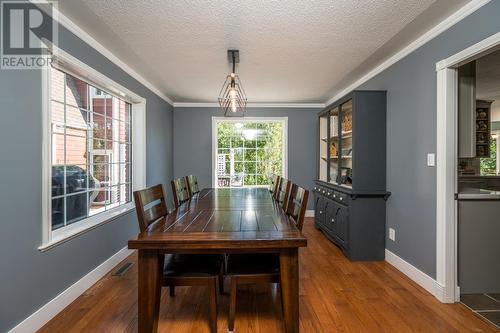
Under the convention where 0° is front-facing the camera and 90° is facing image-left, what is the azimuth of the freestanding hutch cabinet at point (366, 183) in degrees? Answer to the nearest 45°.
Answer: approximately 90°

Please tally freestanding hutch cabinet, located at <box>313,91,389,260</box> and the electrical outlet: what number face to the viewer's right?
0

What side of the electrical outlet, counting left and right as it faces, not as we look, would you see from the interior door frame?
left

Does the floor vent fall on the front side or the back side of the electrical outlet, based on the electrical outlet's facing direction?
on the front side

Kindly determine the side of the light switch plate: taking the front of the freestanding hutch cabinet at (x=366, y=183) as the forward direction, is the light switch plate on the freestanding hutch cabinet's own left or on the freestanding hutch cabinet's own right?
on the freestanding hutch cabinet's own left

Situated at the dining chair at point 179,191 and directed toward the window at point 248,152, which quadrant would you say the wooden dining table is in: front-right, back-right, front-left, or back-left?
back-right

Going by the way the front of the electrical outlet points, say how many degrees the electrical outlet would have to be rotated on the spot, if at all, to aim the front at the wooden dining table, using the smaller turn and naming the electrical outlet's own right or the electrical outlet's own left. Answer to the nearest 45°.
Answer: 0° — it already faces it

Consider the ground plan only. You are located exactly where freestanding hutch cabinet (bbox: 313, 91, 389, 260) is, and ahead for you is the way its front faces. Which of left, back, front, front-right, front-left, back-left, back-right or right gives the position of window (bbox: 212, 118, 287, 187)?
front-right

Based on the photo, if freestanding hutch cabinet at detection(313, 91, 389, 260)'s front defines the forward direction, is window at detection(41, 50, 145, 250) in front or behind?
in front

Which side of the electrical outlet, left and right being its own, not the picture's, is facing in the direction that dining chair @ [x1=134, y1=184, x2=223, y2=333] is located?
front

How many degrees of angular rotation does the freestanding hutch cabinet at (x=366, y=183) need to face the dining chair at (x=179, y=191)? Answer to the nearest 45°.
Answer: approximately 45° to its left
